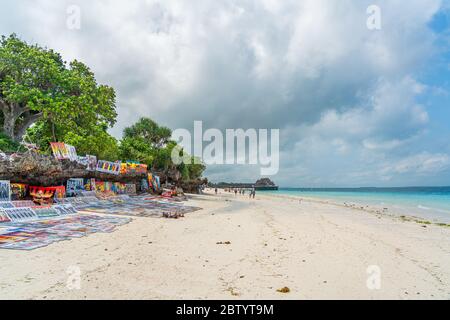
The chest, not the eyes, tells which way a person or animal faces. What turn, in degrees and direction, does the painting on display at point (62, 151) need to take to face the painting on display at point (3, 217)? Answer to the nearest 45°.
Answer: approximately 45° to its right

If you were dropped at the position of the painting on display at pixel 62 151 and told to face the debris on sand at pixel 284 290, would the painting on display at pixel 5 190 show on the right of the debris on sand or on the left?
right

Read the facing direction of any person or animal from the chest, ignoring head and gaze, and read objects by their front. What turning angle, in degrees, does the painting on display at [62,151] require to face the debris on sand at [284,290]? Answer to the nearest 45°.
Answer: approximately 45° to its right

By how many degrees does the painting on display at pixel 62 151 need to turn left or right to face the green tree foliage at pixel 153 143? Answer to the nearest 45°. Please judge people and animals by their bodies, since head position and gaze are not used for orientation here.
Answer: approximately 90° to its left

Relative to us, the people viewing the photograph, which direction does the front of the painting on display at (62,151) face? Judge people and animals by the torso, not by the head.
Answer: facing the viewer and to the right of the viewer

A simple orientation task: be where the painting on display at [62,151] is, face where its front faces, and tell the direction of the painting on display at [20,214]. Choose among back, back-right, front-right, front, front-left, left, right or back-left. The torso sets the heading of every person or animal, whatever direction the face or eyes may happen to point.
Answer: front-right

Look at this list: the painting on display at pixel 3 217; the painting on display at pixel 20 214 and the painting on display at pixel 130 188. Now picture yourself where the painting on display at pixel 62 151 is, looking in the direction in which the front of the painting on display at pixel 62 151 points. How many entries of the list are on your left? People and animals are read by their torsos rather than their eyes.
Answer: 1
